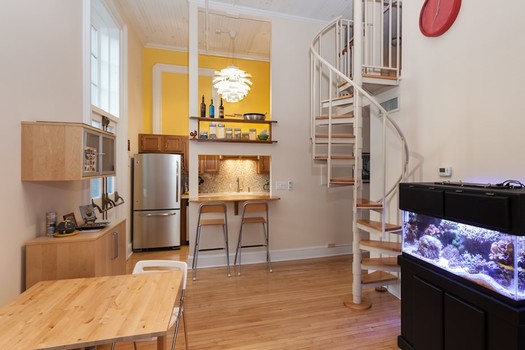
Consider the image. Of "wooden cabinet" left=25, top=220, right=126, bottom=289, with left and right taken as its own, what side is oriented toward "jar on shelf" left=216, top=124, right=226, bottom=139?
left

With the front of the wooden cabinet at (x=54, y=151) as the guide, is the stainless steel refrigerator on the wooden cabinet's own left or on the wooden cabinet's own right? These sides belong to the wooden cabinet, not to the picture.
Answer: on the wooden cabinet's own left

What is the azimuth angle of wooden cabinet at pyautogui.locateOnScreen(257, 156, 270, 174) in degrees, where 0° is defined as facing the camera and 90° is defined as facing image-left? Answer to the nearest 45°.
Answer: approximately 0°

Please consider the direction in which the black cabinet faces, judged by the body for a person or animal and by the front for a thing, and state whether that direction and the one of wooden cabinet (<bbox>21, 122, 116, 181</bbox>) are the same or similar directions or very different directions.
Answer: very different directions
